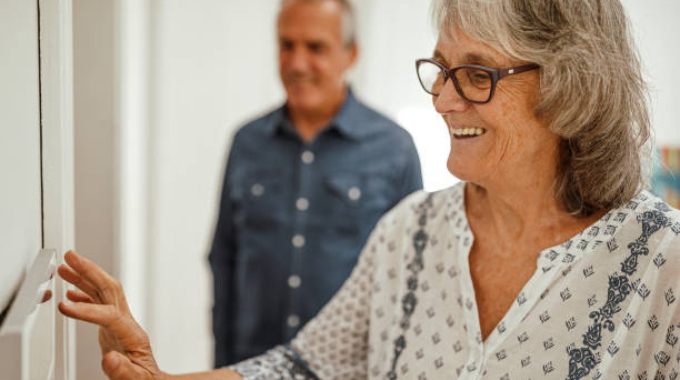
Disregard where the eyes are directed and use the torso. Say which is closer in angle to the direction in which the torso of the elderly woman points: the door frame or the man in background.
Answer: the door frame

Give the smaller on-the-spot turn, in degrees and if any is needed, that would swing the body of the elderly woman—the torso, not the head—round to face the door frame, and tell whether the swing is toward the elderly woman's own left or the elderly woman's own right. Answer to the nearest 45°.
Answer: approximately 45° to the elderly woman's own right

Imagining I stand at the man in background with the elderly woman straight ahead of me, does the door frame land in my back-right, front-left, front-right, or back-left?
front-right

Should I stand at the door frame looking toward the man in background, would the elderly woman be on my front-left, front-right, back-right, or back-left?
front-right

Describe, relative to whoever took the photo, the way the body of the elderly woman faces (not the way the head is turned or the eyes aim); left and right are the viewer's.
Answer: facing the viewer and to the left of the viewer

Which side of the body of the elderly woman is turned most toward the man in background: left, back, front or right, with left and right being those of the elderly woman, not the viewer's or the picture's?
right
